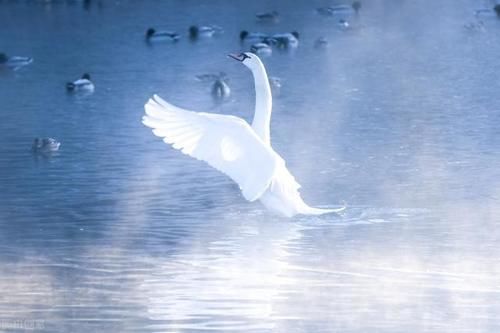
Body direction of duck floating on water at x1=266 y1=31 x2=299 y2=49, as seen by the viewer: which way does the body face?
to the viewer's right

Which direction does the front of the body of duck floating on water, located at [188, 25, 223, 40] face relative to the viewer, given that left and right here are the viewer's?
facing to the left of the viewer

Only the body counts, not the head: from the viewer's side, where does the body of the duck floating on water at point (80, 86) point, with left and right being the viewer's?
facing to the right of the viewer

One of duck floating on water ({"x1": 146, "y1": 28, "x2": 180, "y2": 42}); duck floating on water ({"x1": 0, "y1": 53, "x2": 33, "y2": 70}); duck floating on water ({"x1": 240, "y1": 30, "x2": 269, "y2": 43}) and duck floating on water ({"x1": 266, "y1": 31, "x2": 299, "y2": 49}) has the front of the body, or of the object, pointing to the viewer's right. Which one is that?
duck floating on water ({"x1": 266, "y1": 31, "x2": 299, "y2": 49})

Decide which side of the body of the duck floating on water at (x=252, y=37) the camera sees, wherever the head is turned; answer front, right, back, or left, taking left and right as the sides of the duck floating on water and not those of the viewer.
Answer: left

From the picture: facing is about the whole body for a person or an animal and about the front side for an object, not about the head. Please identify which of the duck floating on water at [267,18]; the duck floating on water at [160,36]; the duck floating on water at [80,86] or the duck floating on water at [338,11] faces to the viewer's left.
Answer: the duck floating on water at [160,36]

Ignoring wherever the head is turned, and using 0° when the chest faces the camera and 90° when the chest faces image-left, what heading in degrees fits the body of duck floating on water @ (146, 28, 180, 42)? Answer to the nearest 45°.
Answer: approximately 90°

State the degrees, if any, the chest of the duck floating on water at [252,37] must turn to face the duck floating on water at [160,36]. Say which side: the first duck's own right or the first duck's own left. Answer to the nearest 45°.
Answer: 0° — it already faces it

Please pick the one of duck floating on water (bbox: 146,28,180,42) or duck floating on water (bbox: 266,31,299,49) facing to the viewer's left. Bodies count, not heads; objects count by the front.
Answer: duck floating on water (bbox: 146,28,180,42)
